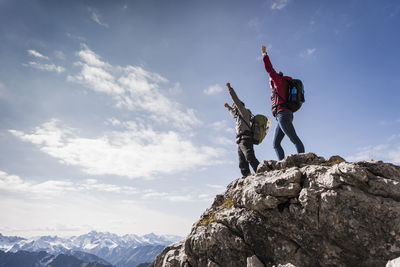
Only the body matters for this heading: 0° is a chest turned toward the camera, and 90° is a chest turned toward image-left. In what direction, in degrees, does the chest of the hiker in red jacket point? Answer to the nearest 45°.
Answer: approximately 90°

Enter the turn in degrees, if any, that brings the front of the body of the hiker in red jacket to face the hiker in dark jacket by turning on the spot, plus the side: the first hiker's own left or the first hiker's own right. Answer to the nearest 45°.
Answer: approximately 45° to the first hiker's own right
